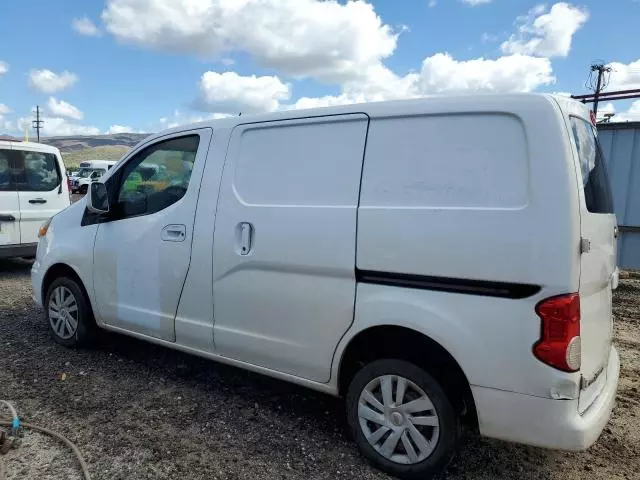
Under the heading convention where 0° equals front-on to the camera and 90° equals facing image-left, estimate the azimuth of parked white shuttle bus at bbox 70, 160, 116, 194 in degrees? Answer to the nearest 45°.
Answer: approximately 45°

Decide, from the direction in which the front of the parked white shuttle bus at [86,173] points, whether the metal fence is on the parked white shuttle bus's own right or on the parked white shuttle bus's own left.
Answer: on the parked white shuttle bus's own left

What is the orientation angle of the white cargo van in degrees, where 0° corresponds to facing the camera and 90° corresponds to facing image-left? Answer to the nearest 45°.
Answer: approximately 135°

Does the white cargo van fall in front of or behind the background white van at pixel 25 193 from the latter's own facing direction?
behind

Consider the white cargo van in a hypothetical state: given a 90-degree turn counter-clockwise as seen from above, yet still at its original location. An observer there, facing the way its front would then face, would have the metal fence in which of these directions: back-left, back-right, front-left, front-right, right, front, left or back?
back

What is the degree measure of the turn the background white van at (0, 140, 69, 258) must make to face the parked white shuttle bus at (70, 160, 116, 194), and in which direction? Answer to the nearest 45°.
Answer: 0° — it already faces it

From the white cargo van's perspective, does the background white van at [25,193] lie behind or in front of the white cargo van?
in front
